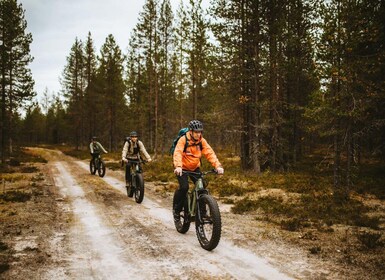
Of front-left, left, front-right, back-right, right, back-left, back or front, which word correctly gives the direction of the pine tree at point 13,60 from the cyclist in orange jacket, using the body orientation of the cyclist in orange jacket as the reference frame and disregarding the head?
back

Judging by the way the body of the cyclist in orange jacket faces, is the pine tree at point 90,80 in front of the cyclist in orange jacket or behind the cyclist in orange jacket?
behind

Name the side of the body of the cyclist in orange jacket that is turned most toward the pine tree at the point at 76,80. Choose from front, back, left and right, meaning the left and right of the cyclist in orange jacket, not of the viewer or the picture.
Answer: back

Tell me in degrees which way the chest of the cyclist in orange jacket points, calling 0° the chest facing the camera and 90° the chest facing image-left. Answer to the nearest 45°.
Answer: approximately 315°

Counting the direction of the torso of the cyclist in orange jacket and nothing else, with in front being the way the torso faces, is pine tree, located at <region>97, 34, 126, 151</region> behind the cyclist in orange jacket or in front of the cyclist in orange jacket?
behind

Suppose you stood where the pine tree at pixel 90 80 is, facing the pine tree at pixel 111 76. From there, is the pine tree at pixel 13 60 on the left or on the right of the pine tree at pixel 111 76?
right
